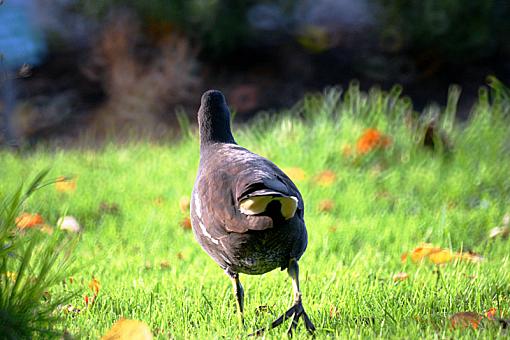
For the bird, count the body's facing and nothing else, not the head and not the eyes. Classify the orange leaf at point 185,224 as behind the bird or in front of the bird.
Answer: in front

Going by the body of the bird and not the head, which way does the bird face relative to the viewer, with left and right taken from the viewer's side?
facing away from the viewer and to the left of the viewer

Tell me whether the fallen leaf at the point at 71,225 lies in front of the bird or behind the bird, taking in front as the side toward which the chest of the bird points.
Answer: in front

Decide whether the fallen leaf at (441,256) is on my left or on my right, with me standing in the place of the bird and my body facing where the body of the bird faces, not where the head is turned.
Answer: on my right

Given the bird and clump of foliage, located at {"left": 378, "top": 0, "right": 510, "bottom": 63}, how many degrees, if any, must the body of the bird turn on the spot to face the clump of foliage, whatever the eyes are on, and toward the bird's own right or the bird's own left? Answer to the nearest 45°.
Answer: approximately 45° to the bird's own right

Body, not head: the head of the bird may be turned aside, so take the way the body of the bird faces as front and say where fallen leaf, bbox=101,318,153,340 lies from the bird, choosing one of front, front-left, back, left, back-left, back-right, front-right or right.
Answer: left

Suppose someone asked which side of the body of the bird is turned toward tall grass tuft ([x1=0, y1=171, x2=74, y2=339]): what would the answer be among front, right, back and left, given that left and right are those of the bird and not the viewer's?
left

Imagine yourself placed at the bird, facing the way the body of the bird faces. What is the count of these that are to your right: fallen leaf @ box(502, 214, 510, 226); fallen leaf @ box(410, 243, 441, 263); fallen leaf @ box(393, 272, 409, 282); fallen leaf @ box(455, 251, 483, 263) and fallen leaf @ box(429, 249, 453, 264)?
5

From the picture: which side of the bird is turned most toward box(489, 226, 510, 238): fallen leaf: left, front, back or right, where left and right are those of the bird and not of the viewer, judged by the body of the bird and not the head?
right

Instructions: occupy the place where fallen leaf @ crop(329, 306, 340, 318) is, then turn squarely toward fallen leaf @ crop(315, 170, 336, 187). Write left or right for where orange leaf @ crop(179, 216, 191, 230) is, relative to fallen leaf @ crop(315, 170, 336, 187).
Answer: left

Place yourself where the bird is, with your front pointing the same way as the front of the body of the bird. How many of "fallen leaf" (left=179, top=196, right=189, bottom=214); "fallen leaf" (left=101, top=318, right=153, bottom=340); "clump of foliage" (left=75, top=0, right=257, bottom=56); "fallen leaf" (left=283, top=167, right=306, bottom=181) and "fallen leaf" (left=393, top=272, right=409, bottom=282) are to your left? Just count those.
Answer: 1

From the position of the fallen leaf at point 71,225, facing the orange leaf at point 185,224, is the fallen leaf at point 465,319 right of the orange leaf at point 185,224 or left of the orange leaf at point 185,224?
right

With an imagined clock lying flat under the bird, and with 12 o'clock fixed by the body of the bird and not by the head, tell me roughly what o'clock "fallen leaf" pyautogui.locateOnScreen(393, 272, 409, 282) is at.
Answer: The fallen leaf is roughly at 3 o'clock from the bird.

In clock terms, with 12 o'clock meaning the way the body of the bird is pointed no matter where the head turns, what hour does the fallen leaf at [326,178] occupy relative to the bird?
The fallen leaf is roughly at 2 o'clock from the bird.

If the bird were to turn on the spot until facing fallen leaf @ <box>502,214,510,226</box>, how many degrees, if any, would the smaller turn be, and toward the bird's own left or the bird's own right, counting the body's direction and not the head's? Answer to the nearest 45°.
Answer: approximately 90° to the bird's own right

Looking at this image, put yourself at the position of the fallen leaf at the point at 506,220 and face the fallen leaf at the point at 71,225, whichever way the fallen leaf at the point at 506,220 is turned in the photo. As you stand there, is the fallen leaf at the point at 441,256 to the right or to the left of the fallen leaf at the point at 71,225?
left
